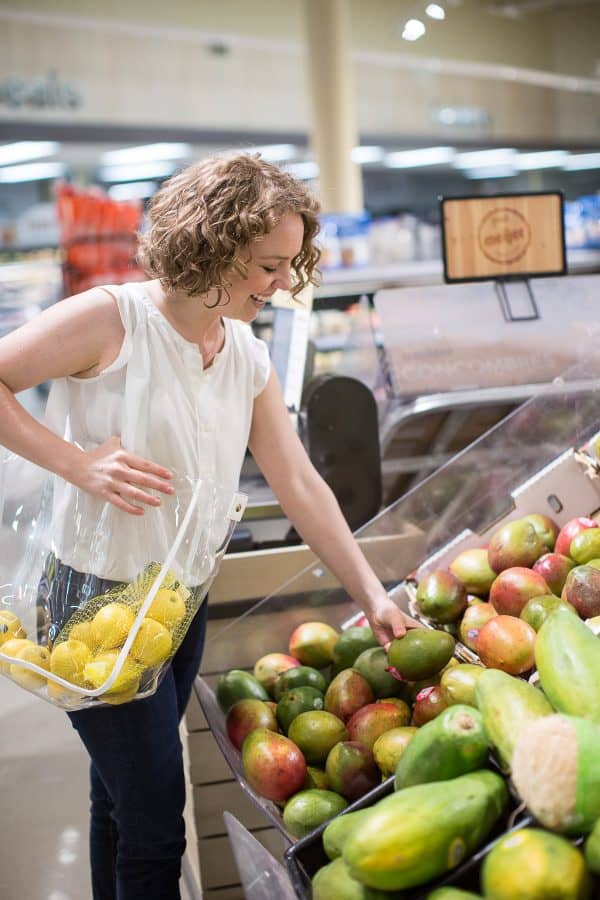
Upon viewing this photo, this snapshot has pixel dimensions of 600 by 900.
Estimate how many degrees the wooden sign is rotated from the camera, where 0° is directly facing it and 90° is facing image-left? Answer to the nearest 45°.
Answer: approximately 0°

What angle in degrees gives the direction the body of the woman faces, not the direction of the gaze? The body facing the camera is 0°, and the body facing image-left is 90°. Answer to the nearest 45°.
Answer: approximately 315°

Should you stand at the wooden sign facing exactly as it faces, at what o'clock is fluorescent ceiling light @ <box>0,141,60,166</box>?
The fluorescent ceiling light is roughly at 5 o'clock from the wooden sign.

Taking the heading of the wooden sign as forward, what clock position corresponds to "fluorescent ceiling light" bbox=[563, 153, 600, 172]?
The fluorescent ceiling light is roughly at 6 o'clock from the wooden sign.

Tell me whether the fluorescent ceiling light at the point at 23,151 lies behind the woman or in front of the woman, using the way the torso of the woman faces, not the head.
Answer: behind

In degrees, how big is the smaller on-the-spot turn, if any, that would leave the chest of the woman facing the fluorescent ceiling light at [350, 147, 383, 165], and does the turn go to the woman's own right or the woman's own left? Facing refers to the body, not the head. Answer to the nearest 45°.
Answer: approximately 135° to the woman's own left

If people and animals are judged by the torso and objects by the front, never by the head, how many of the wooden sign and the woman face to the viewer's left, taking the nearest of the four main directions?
0

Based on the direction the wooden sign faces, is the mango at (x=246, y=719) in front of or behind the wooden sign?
in front
